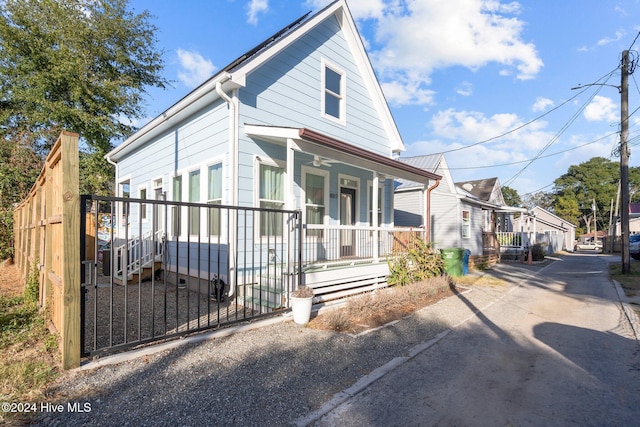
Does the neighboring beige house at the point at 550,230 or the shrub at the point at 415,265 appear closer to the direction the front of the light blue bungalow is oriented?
the shrub

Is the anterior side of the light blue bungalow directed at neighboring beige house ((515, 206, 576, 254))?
no

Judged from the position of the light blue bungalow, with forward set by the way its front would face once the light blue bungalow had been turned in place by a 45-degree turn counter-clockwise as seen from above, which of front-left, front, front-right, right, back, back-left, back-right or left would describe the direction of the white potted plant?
right

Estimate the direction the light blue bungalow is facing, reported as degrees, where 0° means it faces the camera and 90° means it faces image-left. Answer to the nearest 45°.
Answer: approximately 315°

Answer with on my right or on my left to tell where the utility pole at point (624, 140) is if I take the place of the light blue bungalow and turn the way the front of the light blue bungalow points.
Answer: on my left

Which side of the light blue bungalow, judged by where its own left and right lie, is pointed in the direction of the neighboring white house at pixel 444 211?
left

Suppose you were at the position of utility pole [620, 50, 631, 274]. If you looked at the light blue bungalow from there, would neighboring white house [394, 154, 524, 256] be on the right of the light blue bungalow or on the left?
right

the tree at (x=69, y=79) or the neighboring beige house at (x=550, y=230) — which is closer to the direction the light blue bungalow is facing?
the neighboring beige house

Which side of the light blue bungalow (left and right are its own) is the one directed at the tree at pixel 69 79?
back

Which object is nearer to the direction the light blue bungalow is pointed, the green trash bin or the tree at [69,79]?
the green trash bin

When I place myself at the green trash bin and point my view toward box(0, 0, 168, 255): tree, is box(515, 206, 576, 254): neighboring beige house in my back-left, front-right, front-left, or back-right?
back-right

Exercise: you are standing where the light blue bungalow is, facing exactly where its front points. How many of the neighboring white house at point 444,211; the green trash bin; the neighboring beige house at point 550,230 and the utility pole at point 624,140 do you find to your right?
0

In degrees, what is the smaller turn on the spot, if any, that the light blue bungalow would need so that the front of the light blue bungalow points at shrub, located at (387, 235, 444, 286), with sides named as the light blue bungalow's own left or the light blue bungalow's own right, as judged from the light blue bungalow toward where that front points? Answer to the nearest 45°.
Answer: approximately 45° to the light blue bungalow's own left
